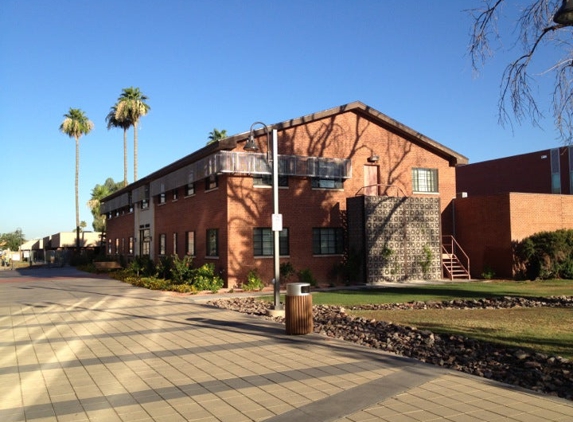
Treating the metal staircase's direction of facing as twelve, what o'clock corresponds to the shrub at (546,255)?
The shrub is roughly at 11 o'clock from the metal staircase.

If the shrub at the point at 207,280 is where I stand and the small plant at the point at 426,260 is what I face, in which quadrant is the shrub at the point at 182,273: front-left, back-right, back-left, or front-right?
back-left

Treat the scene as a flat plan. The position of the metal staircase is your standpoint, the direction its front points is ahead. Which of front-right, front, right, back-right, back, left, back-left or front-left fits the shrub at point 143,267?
back-right

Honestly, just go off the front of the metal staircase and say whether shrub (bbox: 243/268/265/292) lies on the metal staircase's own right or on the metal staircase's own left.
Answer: on the metal staircase's own right

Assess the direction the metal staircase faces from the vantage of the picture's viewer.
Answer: facing the viewer and to the right of the viewer
